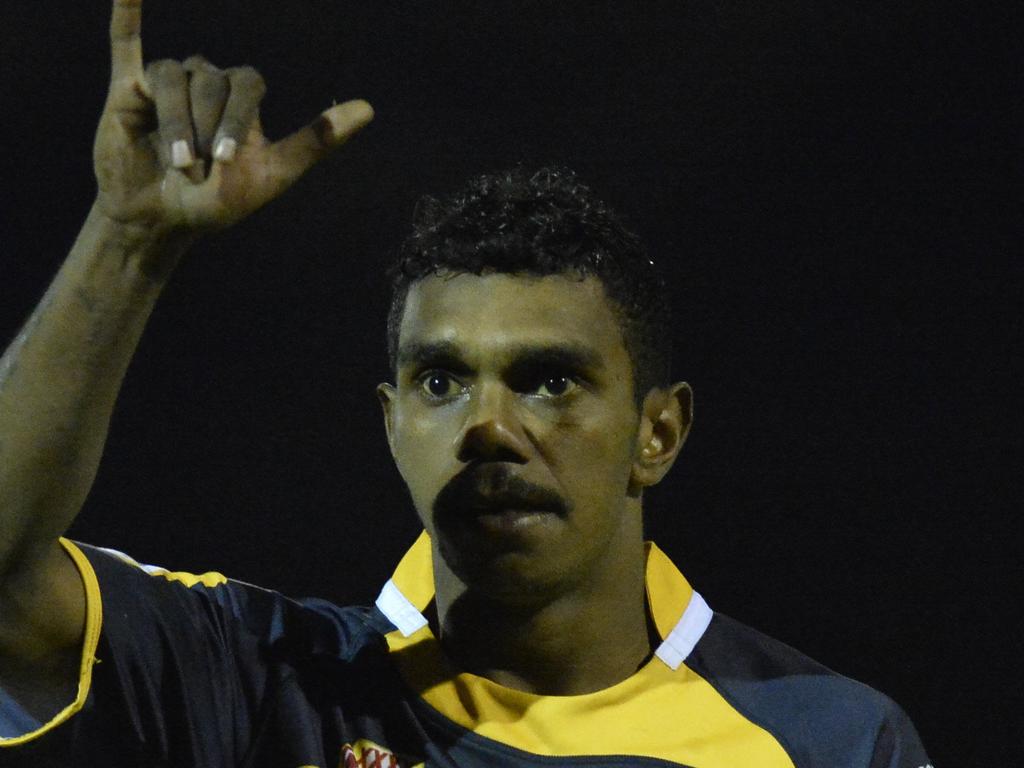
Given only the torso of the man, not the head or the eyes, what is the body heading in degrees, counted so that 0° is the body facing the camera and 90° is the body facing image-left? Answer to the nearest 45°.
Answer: approximately 0°
